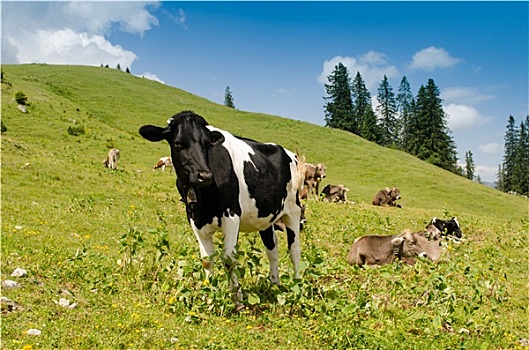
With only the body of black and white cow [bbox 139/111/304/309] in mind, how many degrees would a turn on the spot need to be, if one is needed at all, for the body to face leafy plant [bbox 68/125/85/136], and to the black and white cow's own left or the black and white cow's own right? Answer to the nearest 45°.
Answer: approximately 135° to the black and white cow's own right

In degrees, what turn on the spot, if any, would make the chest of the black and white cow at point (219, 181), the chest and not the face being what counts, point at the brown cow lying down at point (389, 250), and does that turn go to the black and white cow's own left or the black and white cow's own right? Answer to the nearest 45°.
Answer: approximately 180°

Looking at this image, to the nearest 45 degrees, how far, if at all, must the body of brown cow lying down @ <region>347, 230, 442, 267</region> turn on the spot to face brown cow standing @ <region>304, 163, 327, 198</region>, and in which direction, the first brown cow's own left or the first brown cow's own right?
approximately 90° to the first brown cow's own left

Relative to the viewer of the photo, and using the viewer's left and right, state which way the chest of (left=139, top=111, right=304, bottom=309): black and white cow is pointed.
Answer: facing the viewer and to the left of the viewer

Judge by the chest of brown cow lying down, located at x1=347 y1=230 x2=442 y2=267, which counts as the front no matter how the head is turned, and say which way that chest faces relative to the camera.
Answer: to the viewer's right

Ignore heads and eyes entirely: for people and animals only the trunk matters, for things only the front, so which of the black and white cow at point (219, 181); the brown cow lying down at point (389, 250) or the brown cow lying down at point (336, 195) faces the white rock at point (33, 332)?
the black and white cow
